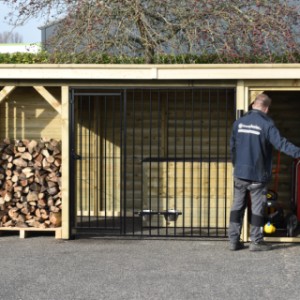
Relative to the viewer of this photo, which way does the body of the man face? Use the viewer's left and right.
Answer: facing away from the viewer and to the right of the viewer

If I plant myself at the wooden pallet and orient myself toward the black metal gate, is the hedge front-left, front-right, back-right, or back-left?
front-left

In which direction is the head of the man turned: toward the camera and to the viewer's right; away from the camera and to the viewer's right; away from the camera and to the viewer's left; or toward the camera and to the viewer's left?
away from the camera and to the viewer's right

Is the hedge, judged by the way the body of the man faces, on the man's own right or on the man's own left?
on the man's own left

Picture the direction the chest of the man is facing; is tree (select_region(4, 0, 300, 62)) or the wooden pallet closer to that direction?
the tree

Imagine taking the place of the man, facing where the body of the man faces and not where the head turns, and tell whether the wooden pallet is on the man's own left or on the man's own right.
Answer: on the man's own left

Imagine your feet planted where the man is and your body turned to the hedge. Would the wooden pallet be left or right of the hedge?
left

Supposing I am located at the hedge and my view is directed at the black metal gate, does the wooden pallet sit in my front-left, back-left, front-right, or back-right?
front-right

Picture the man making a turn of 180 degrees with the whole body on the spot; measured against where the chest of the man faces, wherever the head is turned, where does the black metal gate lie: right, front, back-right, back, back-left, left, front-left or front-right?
right

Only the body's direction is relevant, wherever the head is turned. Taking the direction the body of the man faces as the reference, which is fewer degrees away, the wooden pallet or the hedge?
the hedge
